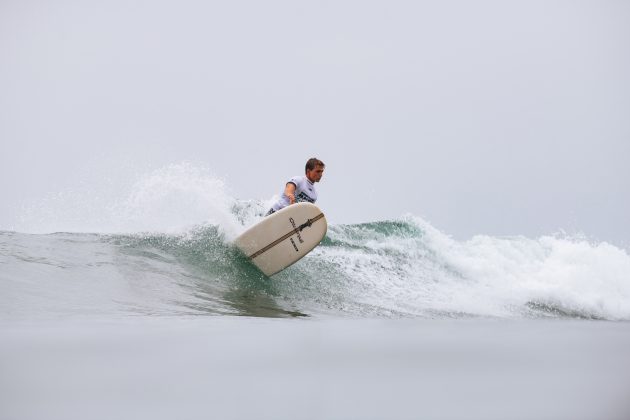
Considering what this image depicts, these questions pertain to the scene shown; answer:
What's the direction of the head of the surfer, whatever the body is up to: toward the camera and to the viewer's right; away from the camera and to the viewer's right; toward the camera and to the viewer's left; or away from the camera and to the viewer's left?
toward the camera and to the viewer's right

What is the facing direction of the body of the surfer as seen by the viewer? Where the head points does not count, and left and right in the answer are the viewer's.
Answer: facing the viewer and to the right of the viewer
